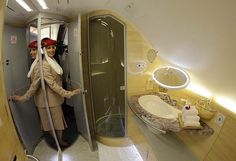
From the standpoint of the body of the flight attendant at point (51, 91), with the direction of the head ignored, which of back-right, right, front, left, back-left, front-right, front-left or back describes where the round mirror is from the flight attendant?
front-left

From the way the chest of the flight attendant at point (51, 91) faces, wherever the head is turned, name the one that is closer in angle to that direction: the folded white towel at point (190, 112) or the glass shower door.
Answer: the folded white towel

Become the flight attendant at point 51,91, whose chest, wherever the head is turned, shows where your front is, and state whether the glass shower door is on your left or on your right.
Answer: on your left

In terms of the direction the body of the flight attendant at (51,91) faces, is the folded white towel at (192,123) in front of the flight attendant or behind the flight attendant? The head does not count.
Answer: in front

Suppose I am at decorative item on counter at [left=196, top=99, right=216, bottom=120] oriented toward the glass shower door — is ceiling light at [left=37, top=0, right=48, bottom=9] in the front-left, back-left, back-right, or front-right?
front-left

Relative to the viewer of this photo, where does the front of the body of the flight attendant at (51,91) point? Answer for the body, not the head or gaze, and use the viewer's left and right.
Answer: facing the viewer and to the right of the viewer
